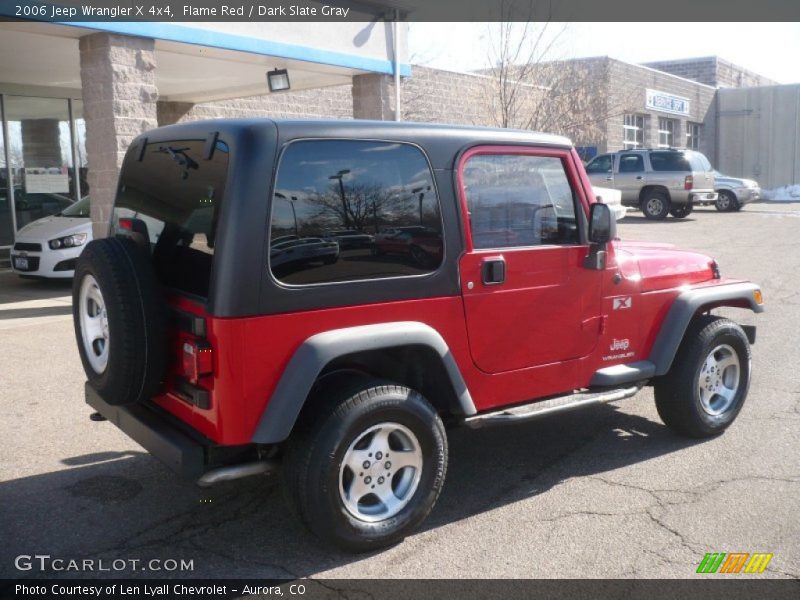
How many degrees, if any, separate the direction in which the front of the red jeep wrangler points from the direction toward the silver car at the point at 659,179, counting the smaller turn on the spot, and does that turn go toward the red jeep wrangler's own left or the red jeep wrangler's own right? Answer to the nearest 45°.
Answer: approximately 45° to the red jeep wrangler's own left

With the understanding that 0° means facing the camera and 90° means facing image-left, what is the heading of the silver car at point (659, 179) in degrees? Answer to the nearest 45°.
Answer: approximately 135°

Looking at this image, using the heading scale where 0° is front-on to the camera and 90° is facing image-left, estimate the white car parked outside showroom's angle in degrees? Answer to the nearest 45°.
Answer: approximately 45°

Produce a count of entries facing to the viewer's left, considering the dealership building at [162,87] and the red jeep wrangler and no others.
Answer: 0

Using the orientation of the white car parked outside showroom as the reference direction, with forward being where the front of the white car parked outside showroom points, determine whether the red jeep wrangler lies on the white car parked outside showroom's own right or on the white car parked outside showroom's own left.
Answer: on the white car parked outside showroom's own left

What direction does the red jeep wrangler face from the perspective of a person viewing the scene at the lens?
facing away from the viewer and to the right of the viewer

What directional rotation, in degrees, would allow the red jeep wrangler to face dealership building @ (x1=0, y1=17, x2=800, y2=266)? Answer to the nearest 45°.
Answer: approximately 45° to its left

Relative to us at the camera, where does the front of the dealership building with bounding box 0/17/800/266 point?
facing the viewer and to the right of the viewer

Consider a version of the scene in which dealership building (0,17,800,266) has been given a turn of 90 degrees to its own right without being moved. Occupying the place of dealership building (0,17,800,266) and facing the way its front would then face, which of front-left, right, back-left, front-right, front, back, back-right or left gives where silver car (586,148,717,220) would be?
back

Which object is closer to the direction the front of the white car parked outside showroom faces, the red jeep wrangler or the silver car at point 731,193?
the red jeep wrangler
